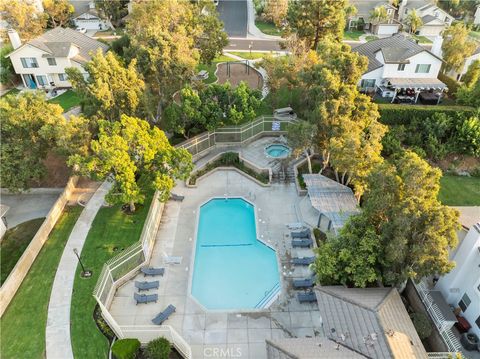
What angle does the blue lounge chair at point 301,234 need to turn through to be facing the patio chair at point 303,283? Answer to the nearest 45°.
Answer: approximately 90° to its left

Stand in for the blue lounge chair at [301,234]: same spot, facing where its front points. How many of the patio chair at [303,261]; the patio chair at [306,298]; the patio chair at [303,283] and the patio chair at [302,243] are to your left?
4

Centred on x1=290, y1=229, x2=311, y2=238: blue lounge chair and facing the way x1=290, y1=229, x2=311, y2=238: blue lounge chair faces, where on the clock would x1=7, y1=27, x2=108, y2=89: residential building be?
The residential building is roughly at 1 o'clock from the blue lounge chair.

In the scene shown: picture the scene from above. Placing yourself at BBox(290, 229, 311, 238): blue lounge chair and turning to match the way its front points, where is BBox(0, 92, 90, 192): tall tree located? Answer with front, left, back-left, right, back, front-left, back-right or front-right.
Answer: front

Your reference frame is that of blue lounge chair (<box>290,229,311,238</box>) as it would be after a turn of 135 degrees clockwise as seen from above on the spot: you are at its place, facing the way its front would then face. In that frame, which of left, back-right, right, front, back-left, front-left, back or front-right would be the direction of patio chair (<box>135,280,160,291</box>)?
back

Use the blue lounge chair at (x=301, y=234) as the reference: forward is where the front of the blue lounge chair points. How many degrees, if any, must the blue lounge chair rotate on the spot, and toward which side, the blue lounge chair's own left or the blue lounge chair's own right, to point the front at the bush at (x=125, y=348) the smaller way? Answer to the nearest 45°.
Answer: approximately 45° to the blue lounge chair's own left

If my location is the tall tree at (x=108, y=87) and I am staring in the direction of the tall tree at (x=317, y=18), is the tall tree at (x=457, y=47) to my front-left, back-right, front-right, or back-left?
front-right

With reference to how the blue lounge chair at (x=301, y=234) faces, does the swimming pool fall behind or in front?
in front

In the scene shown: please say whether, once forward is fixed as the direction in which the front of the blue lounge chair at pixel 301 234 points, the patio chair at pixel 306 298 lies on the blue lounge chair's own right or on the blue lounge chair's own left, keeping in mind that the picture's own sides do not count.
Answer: on the blue lounge chair's own left

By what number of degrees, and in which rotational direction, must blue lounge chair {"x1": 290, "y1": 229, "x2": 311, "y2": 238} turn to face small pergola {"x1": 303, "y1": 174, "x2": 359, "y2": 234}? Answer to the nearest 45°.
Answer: approximately 135° to its right

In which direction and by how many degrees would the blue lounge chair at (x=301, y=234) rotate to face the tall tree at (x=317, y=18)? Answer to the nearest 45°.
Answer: approximately 90° to its right

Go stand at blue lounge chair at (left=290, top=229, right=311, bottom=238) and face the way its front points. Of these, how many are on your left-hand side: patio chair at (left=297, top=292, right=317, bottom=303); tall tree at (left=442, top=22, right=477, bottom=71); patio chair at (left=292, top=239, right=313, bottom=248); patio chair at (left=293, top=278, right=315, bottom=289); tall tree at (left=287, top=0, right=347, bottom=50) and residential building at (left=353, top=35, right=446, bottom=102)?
3

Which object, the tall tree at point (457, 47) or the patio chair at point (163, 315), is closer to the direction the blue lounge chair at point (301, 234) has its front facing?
the patio chair

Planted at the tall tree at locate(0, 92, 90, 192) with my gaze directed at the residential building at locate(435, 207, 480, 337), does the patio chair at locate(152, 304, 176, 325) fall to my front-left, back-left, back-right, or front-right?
front-right

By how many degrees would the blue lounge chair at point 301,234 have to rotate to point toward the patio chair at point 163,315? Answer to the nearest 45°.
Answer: approximately 45° to its left

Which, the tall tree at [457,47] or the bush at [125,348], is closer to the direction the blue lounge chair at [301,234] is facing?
the bush

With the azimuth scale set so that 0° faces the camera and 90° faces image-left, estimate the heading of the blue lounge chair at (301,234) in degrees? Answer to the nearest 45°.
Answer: approximately 90°

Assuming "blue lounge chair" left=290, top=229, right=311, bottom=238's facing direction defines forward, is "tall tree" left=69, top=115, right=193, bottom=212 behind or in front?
in front
